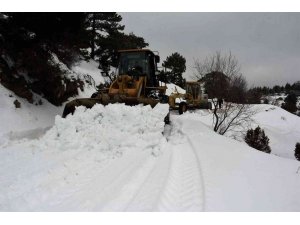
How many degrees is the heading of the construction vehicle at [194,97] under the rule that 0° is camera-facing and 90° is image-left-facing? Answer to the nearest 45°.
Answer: approximately 45°

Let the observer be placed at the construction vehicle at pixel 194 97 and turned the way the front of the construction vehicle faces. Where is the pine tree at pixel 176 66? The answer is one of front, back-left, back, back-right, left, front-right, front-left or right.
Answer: back-right

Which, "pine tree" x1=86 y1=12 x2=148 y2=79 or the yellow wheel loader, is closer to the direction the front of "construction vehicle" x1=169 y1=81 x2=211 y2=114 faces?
the yellow wheel loader

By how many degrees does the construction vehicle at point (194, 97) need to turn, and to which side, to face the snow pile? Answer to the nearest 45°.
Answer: approximately 45° to its left

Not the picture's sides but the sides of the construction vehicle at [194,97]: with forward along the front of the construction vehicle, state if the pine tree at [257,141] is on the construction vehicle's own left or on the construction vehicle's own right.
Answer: on the construction vehicle's own left

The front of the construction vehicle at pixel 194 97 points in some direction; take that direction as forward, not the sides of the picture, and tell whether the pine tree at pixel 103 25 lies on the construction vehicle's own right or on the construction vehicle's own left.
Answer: on the construction vehicle's own right

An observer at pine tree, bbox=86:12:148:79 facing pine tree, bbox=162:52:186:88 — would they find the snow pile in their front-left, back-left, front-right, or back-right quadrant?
back-right
